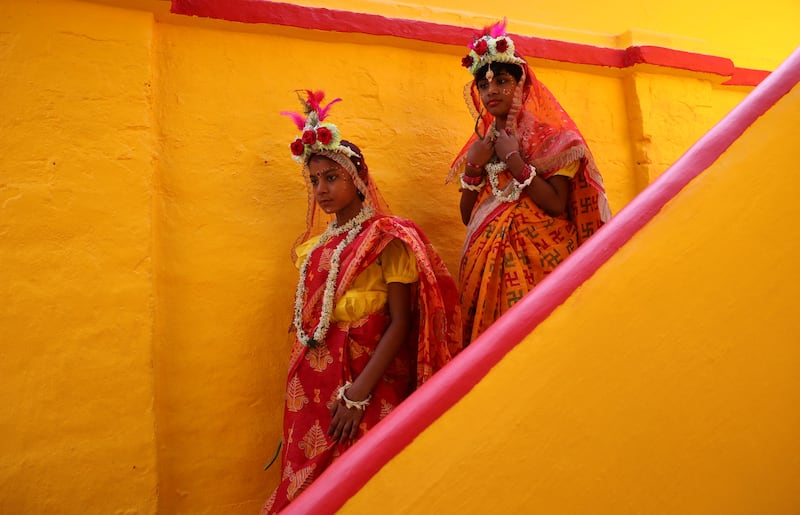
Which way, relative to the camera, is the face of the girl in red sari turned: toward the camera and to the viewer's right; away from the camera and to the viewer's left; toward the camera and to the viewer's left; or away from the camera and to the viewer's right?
toward the camera and to the viewer's left

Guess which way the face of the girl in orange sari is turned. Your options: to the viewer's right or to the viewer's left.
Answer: to the viewer's left

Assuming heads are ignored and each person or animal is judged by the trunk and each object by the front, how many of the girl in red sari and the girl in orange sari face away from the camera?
0

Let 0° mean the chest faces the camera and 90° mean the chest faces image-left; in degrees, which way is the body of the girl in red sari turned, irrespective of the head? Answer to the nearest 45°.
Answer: approximately 45°

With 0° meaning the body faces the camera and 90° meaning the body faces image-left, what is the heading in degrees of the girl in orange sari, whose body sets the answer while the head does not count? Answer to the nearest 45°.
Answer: approximately 45°

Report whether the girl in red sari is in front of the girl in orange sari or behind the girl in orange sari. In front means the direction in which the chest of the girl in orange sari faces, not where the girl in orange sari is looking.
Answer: in front
